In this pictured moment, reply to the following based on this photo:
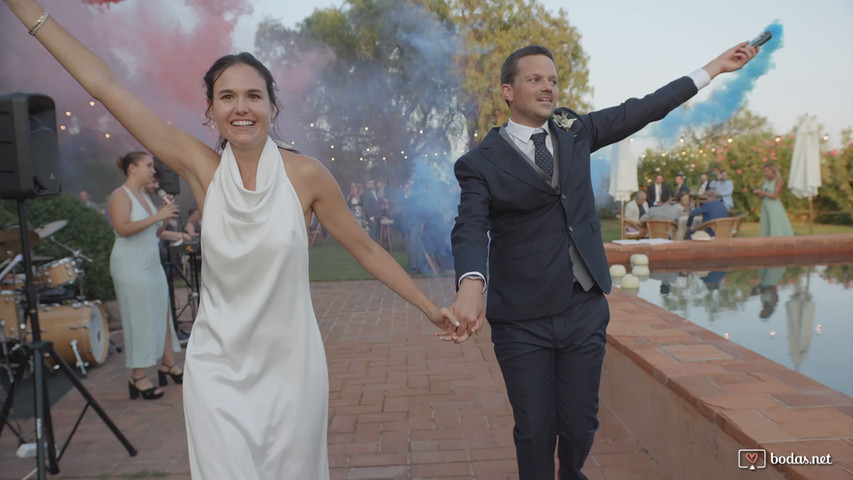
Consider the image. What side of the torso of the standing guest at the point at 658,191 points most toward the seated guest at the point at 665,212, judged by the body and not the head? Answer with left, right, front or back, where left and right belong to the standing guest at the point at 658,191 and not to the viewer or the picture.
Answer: front

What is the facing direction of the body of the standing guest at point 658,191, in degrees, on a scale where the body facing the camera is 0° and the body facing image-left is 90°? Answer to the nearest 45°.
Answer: approximately 0°

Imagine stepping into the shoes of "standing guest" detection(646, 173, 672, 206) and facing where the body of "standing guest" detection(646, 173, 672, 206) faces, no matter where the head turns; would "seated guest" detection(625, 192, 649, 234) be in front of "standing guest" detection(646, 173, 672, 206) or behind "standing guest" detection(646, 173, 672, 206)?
in front

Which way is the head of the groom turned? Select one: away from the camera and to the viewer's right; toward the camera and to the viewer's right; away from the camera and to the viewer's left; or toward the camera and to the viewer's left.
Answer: toward the camera and to the viewer's right

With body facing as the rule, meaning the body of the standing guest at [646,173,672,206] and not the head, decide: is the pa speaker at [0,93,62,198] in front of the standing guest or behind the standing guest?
in front

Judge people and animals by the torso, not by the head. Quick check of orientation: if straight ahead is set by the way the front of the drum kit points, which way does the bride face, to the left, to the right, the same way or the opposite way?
to the right

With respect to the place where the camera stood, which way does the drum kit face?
facing to the right of the viewer
